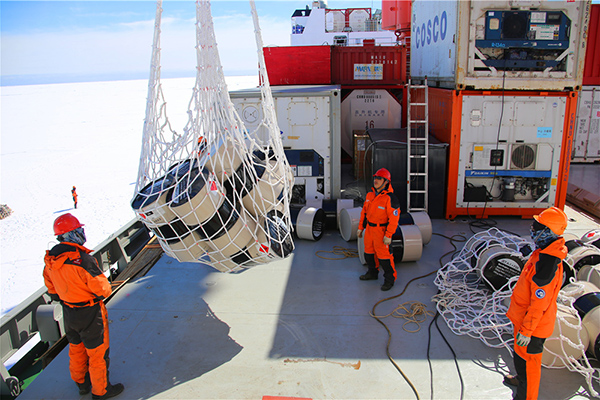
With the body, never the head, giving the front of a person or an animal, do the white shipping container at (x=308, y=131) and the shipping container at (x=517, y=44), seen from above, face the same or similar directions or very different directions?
same or similar directions

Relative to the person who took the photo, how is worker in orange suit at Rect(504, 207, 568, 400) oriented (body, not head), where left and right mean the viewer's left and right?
facing to the left of the viewer

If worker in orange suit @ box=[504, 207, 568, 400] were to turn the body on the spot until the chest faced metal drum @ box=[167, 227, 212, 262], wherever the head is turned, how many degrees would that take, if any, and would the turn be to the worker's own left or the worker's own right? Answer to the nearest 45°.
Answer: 0° — they already face it

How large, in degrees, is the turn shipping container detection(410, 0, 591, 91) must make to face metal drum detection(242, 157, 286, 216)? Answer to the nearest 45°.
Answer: approximately 45° to its right

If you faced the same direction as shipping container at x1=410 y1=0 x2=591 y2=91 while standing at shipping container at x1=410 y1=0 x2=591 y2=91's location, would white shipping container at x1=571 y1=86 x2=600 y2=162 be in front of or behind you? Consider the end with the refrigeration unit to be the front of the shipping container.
behind

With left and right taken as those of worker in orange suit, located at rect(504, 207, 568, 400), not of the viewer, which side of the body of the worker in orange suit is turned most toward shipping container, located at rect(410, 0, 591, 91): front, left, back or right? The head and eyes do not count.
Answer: right

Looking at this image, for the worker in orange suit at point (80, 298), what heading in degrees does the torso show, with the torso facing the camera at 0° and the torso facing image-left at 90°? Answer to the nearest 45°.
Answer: approximately 225°

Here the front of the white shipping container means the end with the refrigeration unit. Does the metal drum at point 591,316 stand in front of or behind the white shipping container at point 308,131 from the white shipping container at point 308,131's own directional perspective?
in front

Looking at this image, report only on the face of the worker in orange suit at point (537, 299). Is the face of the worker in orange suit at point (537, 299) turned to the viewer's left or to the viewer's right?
to the viewer's left

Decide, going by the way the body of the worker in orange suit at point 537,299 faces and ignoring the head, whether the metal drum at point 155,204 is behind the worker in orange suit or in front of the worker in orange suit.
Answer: in front

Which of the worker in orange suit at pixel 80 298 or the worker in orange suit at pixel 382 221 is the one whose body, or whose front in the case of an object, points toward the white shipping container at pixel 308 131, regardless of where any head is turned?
the worker in orange suit at pixel 80 298

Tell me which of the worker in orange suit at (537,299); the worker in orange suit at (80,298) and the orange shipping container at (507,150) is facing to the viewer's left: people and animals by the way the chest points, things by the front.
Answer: the worker in orange suit at (537,299)

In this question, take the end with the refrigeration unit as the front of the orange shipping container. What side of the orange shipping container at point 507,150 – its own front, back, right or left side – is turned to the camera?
front

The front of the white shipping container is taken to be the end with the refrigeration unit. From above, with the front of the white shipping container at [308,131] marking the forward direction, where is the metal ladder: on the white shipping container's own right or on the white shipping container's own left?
on the white shipping container's own left

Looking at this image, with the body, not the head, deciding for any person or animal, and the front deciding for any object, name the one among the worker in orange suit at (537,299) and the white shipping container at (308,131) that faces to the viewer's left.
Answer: the worker in orange suit

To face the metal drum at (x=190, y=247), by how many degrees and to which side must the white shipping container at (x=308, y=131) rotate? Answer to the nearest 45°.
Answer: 0° — it already faces it

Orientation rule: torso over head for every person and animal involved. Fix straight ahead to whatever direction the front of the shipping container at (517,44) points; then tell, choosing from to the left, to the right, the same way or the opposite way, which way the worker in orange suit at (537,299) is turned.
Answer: to the right
